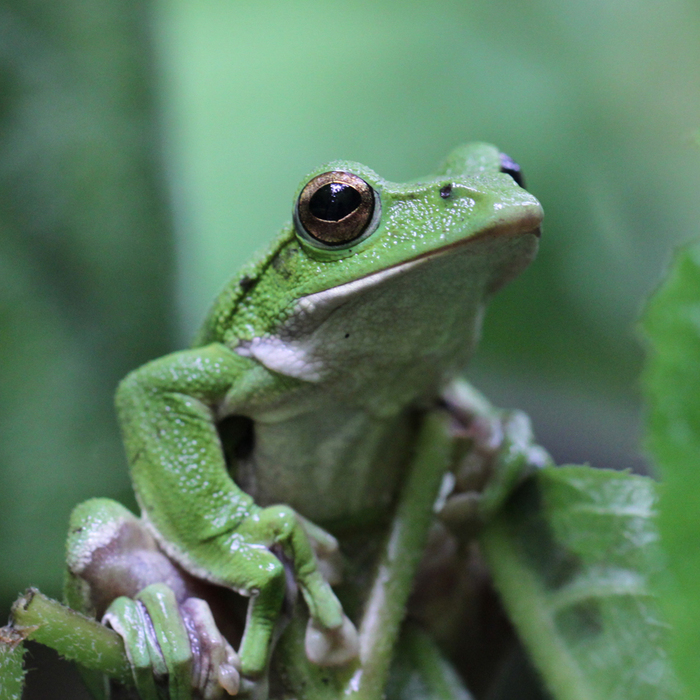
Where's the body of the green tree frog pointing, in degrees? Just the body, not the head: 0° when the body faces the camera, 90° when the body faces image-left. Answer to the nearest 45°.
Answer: approximately 315°
